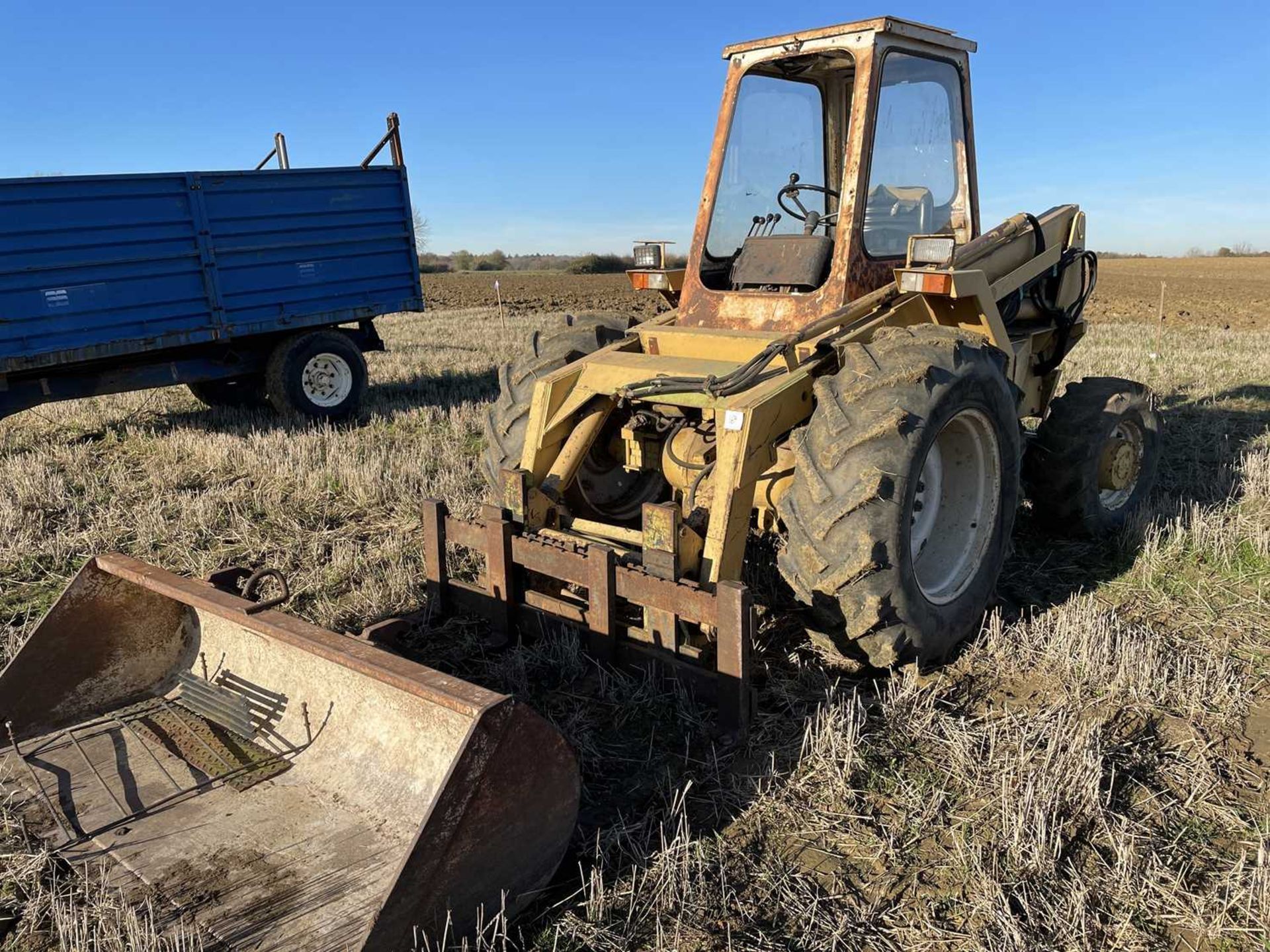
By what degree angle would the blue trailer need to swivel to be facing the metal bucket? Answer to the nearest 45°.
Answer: approximately 45° to its left

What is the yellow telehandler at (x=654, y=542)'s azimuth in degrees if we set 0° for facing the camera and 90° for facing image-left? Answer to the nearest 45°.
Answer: approximately 45°

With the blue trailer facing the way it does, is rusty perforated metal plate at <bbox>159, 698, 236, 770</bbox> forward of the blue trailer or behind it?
forward

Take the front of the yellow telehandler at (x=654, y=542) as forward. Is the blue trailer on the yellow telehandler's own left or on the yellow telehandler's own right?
on the yellow telehandler's own right

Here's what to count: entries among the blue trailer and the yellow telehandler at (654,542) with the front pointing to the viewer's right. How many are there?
0

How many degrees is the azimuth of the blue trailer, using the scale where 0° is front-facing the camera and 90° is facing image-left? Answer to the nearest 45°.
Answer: approximately 45°
